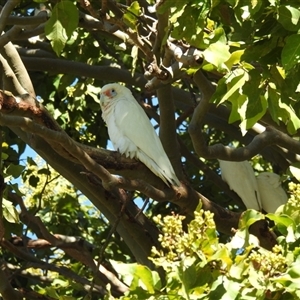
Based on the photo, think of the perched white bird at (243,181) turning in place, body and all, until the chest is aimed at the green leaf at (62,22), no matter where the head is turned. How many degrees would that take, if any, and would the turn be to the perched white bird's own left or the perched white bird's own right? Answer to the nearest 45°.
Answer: approximately 90° to the perched white bird's own left

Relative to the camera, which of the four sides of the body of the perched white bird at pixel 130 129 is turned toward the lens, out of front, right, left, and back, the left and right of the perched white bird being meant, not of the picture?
left

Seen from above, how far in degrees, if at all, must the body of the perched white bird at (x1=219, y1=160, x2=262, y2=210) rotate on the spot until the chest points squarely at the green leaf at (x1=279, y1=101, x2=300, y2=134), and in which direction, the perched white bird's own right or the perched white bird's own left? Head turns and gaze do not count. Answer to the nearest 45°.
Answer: approximately 90° to the perched white bird's own left

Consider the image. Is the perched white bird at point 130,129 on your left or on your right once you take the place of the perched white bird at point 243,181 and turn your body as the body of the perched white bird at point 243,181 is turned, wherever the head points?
on your left
